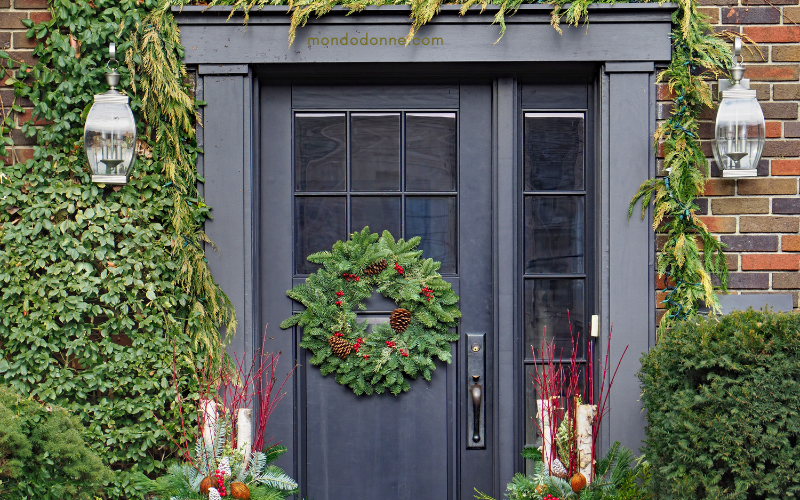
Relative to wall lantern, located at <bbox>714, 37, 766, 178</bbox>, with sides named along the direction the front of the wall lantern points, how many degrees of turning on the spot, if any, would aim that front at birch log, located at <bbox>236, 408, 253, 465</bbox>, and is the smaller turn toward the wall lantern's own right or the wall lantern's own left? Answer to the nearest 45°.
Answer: approximately 45° to the wall lantern's own right

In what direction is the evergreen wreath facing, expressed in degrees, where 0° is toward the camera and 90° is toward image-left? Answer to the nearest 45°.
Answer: approximately 0°

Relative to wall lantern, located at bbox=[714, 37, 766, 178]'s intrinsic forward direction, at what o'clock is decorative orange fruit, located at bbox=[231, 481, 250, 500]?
The decorative orange fruit is roughly at 2 o'clock from the wall lantern.

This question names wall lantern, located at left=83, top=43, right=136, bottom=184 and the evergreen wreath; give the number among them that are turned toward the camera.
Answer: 2
